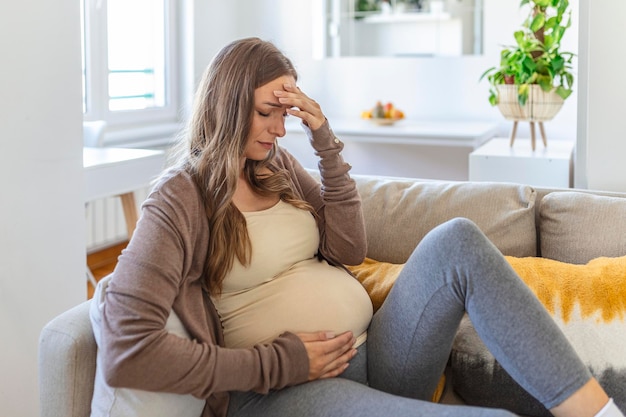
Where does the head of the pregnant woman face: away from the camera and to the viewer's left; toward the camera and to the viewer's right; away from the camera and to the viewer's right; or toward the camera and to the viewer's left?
toward the camera and to the viewer's right

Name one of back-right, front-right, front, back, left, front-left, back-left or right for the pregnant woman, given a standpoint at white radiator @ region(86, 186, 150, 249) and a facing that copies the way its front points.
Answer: front-right

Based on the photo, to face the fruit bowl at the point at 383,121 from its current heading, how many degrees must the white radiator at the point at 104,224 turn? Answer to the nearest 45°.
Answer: approximately 45° to its left

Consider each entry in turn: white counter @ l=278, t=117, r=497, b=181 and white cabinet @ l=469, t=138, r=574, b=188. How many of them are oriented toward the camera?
2

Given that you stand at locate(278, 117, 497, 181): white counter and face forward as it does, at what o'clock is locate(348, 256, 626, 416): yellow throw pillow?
The yellow throw pillow is roughly at 12 o'clock from the white counter.

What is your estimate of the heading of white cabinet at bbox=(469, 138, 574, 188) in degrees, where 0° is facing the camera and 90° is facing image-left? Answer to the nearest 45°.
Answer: approximately 0°

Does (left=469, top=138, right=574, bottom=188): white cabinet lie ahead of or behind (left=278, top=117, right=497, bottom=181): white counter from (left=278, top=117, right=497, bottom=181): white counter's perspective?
ahead

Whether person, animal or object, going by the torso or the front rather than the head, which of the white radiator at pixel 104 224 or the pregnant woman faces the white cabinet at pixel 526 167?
the white radiator

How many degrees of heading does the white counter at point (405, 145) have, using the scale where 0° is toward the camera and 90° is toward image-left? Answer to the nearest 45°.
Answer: approximately 0°

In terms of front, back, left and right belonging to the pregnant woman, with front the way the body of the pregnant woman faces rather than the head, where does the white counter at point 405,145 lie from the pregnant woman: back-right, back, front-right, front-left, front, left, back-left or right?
back-left

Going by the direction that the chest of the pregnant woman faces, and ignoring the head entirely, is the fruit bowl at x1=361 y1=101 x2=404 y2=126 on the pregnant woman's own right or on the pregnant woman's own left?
on the pregnant woman's own left

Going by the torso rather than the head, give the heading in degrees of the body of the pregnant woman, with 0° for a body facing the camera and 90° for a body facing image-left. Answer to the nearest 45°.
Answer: approximately 315°
